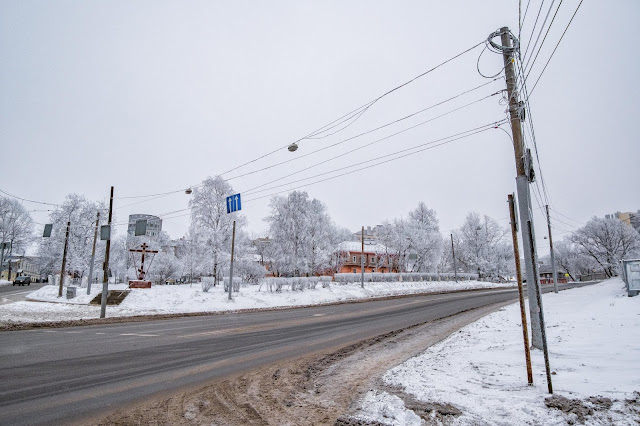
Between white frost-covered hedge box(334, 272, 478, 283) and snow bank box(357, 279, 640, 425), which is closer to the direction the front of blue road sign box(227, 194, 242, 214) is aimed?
the snow bank

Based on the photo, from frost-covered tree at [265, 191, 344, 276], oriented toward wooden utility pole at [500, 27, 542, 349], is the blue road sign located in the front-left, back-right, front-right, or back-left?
front-right

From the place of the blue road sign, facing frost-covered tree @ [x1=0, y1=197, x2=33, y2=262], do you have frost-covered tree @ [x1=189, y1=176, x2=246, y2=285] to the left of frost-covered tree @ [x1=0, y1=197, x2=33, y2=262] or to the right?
right

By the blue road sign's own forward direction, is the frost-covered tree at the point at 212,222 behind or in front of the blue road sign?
behind

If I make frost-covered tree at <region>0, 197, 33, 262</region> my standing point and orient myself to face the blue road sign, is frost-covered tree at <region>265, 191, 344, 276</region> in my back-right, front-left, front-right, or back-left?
front-left

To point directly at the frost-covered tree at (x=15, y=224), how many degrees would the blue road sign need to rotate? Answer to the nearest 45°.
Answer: approximately 135° to its right

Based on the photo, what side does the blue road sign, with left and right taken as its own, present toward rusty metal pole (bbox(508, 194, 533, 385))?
front

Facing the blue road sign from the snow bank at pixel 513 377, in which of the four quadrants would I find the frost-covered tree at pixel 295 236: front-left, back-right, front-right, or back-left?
front-right

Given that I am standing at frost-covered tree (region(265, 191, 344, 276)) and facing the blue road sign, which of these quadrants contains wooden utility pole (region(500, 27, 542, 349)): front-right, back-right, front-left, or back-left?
front-left

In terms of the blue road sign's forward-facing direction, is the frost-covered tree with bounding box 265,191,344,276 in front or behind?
behind

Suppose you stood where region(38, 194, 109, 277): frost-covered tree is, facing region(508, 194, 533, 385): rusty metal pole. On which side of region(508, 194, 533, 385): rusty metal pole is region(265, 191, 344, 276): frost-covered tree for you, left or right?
left

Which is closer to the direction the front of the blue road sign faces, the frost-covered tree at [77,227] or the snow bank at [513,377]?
the snow bank

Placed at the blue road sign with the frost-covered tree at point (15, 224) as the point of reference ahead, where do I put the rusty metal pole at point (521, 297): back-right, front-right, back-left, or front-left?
back-left

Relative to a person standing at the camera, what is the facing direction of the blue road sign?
facing the viewer

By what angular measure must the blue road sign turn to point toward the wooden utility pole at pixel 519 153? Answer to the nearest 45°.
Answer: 0° — it already faces it

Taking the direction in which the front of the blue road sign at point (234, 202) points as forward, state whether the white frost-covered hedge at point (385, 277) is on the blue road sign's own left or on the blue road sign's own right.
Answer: on the blue road sign's own left
